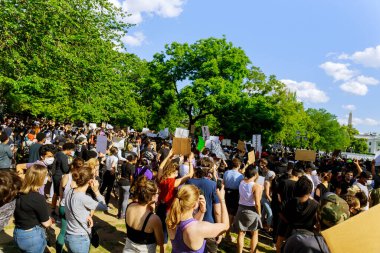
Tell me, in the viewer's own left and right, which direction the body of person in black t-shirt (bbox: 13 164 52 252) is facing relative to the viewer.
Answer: facing away from the viewer and to the right of the viewer

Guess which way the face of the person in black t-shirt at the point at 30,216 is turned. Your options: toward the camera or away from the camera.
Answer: away from the camera

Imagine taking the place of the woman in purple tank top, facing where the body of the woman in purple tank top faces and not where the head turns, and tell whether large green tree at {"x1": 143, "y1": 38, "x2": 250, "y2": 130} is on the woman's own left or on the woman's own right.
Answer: on the woman's own left

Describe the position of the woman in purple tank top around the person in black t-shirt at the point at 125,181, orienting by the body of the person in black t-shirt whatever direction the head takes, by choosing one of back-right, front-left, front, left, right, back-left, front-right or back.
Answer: back-right

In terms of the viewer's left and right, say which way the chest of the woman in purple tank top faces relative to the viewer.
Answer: facing away from the viewer and to the right of the viewer

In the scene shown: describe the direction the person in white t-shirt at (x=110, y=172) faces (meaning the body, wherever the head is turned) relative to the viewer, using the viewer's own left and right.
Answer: facing away from the viewer and to the right of the viewer

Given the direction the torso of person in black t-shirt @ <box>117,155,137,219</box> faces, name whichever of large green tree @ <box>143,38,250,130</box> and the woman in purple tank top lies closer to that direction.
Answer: the large green tree

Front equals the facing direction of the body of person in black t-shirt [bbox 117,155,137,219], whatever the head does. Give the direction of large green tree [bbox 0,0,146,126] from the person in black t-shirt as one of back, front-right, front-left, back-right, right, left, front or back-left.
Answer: left

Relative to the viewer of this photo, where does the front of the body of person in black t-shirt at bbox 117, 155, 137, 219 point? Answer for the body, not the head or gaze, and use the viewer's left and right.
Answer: facing away from the viewer and to the right of the viewer
